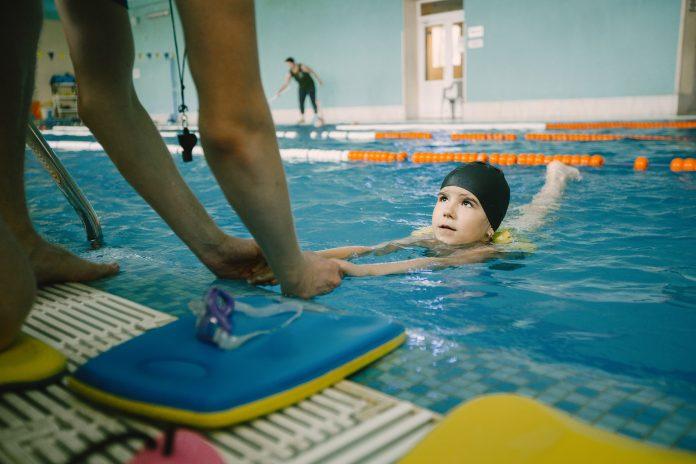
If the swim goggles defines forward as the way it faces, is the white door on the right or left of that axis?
on its right

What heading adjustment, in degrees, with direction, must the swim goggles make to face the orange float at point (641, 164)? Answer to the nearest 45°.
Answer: approximately 135° to its right

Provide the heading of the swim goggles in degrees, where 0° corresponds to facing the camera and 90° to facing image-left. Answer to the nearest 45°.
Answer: approximately 90°

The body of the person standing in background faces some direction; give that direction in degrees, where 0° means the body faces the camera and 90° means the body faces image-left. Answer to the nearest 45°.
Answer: approximately 45°

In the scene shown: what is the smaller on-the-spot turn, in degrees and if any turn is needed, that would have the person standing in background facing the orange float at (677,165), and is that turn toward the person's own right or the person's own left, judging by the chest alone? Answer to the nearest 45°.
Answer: approximately 45° to the person's own left

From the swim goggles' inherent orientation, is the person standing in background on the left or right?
on its right

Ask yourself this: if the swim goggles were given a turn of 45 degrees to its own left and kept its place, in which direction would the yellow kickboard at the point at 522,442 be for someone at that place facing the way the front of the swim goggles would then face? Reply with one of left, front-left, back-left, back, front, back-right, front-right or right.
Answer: left
